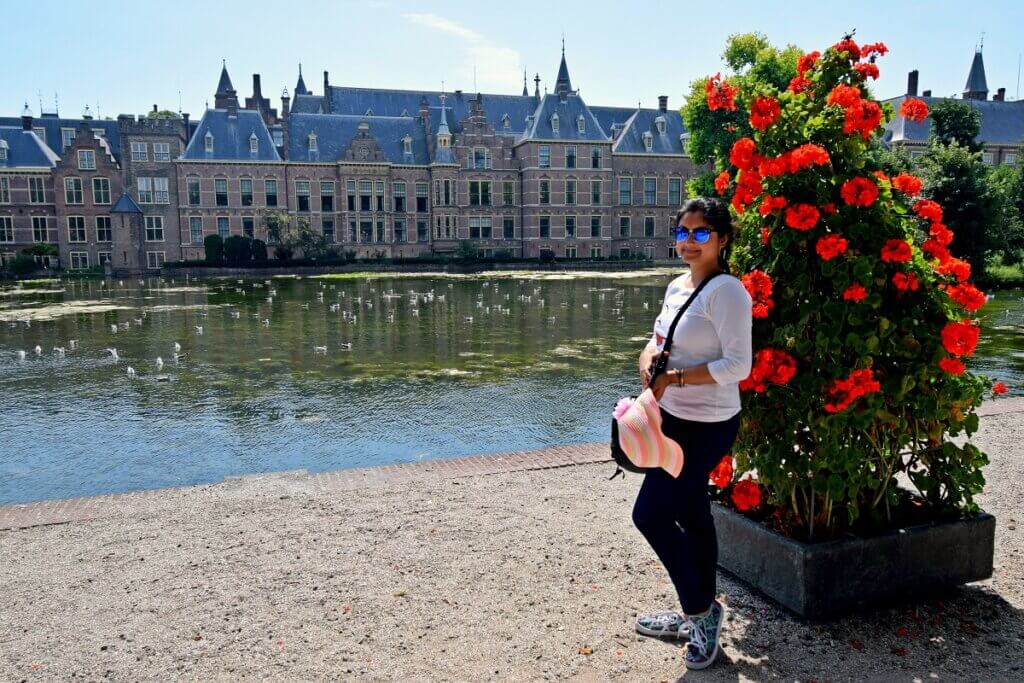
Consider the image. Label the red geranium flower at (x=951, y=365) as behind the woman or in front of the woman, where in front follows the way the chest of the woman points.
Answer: behind

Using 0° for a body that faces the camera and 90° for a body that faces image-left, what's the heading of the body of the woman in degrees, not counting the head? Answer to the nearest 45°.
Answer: approximately 45°

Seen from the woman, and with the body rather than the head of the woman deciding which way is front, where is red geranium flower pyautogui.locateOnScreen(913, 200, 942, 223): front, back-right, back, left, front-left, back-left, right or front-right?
back

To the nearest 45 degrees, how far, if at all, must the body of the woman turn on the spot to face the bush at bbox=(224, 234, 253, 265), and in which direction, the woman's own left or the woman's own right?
approximately 90° to the woman's own right

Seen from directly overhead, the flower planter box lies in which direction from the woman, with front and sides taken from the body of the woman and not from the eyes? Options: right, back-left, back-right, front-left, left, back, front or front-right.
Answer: back
